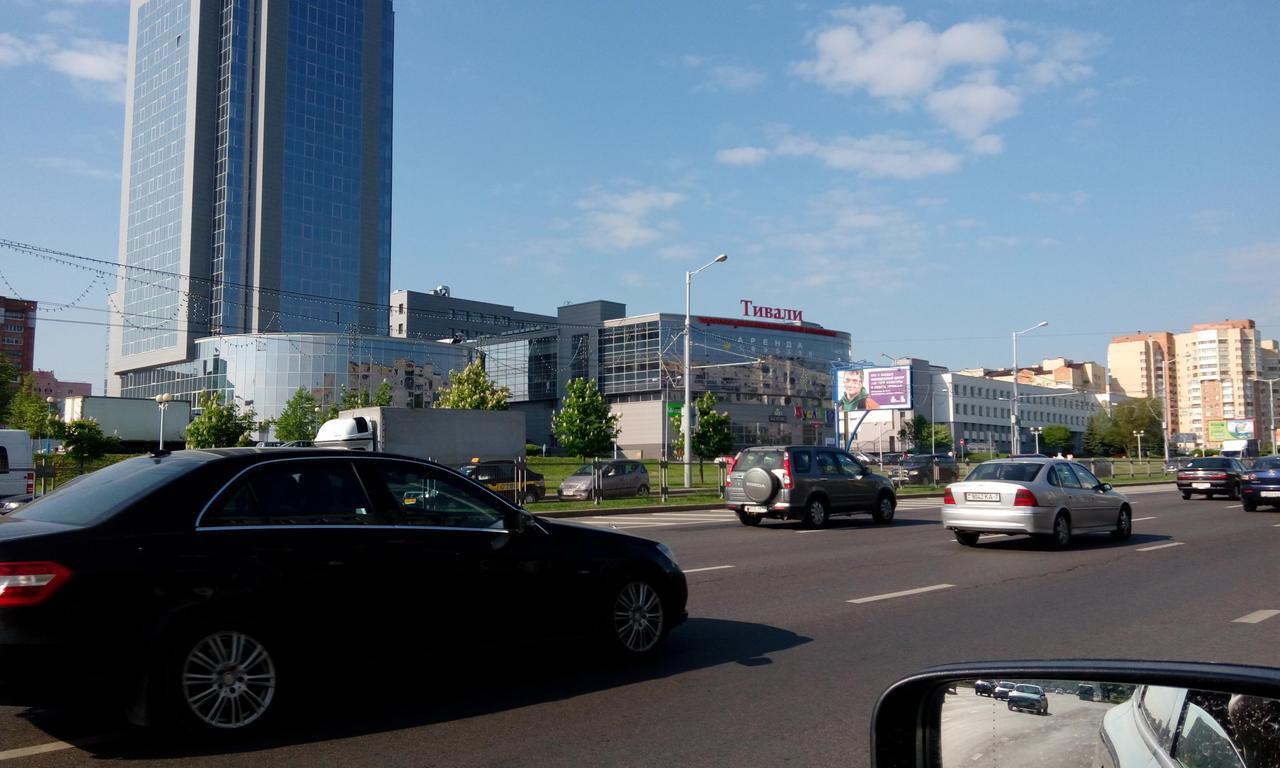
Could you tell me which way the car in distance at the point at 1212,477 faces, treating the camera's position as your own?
facing away from the viewer and to the right of the viewer

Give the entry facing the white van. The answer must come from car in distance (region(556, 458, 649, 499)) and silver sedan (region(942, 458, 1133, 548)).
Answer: the car in distance

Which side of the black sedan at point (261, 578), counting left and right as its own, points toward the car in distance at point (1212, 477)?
front

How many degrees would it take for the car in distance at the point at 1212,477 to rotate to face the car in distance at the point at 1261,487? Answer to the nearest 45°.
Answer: approximately 135° to its right

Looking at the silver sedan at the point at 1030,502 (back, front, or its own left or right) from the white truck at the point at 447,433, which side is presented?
left
